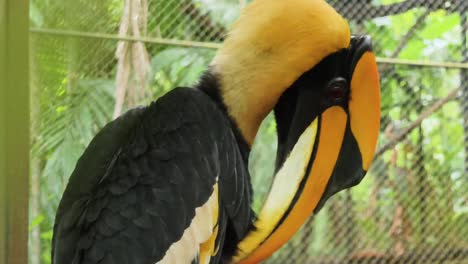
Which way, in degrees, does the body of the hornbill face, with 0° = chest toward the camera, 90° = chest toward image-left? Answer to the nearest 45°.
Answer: approximately 270°
